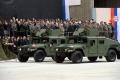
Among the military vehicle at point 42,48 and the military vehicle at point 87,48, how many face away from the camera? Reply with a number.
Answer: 0
